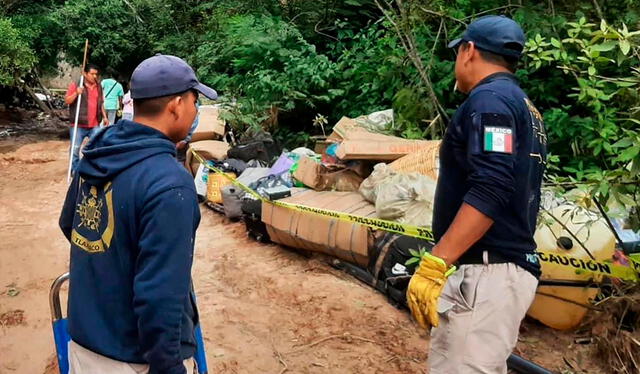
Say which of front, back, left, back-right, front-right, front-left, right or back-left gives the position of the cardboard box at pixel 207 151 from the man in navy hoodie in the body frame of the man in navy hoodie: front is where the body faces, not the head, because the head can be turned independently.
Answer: front-left

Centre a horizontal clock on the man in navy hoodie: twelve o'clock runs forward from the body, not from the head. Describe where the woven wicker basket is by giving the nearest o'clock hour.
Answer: The woven wicker basket is roughly at 12 o'clock from the man in navy hoodie.

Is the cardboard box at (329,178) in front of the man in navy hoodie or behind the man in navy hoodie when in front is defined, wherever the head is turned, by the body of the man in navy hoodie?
in front

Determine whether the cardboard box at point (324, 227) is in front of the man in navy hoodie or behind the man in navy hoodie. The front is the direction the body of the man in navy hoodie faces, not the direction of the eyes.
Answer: in front

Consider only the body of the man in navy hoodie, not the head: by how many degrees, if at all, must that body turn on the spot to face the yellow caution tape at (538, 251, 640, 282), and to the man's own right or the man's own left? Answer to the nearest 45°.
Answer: approximately 45° to the man's own right

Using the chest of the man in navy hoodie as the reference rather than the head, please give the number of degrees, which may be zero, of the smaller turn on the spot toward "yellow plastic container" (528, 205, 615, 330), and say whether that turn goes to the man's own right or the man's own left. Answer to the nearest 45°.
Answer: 0° — they already face it

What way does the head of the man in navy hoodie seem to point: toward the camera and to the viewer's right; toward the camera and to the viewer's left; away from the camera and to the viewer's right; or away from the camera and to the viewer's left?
away from the camera and to the viewer's right

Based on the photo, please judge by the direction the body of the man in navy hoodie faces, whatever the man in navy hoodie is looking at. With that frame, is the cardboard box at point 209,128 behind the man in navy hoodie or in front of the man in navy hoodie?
in front

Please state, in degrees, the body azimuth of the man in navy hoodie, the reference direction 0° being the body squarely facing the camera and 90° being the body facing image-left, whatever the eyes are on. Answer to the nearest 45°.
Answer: approximately 225°
